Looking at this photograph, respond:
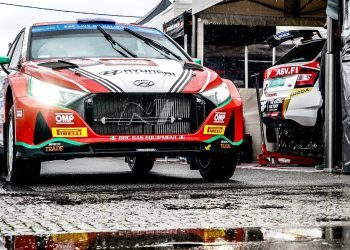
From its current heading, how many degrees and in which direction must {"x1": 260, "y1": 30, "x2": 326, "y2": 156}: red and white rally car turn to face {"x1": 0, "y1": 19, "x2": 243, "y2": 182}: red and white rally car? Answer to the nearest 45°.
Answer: approximately 180°

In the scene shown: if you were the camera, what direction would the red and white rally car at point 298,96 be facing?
facing away from the viewer and to the right of the viewer

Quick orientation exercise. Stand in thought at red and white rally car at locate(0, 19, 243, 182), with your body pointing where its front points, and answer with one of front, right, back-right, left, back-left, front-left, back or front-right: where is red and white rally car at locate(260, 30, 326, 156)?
back-left

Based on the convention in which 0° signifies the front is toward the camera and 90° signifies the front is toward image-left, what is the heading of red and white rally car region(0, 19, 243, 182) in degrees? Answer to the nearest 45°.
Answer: approximately 0°

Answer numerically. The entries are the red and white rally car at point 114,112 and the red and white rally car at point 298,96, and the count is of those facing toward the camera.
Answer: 1
